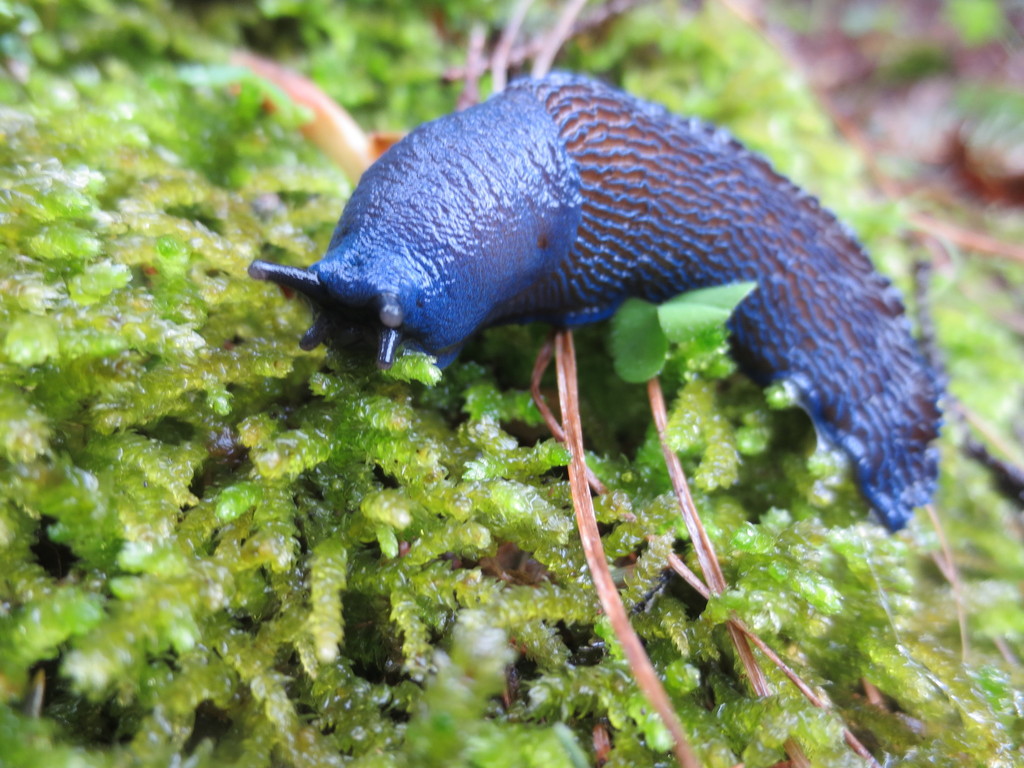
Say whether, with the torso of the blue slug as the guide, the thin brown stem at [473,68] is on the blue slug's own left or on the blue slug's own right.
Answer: on the blue slug's own right

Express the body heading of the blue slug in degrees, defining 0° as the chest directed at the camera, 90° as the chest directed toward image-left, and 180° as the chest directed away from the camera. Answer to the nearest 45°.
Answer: approximately 45°

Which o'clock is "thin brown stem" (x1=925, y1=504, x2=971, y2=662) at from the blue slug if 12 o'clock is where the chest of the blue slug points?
The thin brown stem is roughly at 7 o'clock from the blue slug.

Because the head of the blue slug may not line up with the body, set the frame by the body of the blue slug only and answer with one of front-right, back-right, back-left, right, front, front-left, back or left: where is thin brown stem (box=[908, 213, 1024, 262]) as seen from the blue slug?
back
